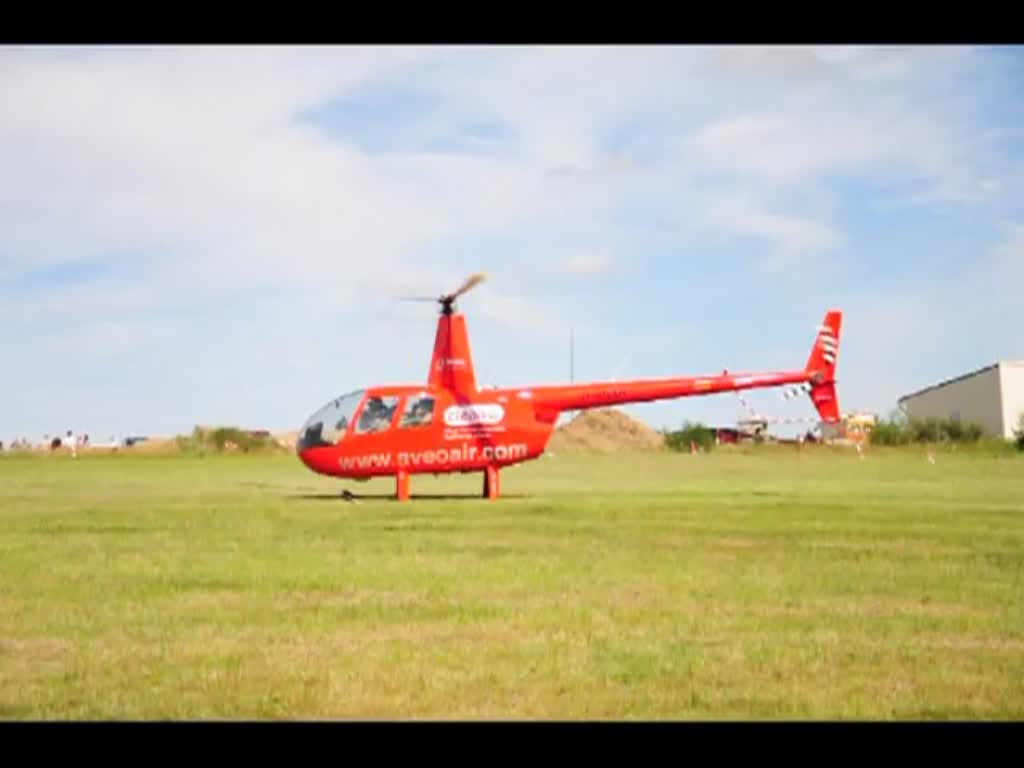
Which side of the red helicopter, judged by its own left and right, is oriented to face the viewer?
left

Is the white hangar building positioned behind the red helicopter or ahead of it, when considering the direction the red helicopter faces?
behind
